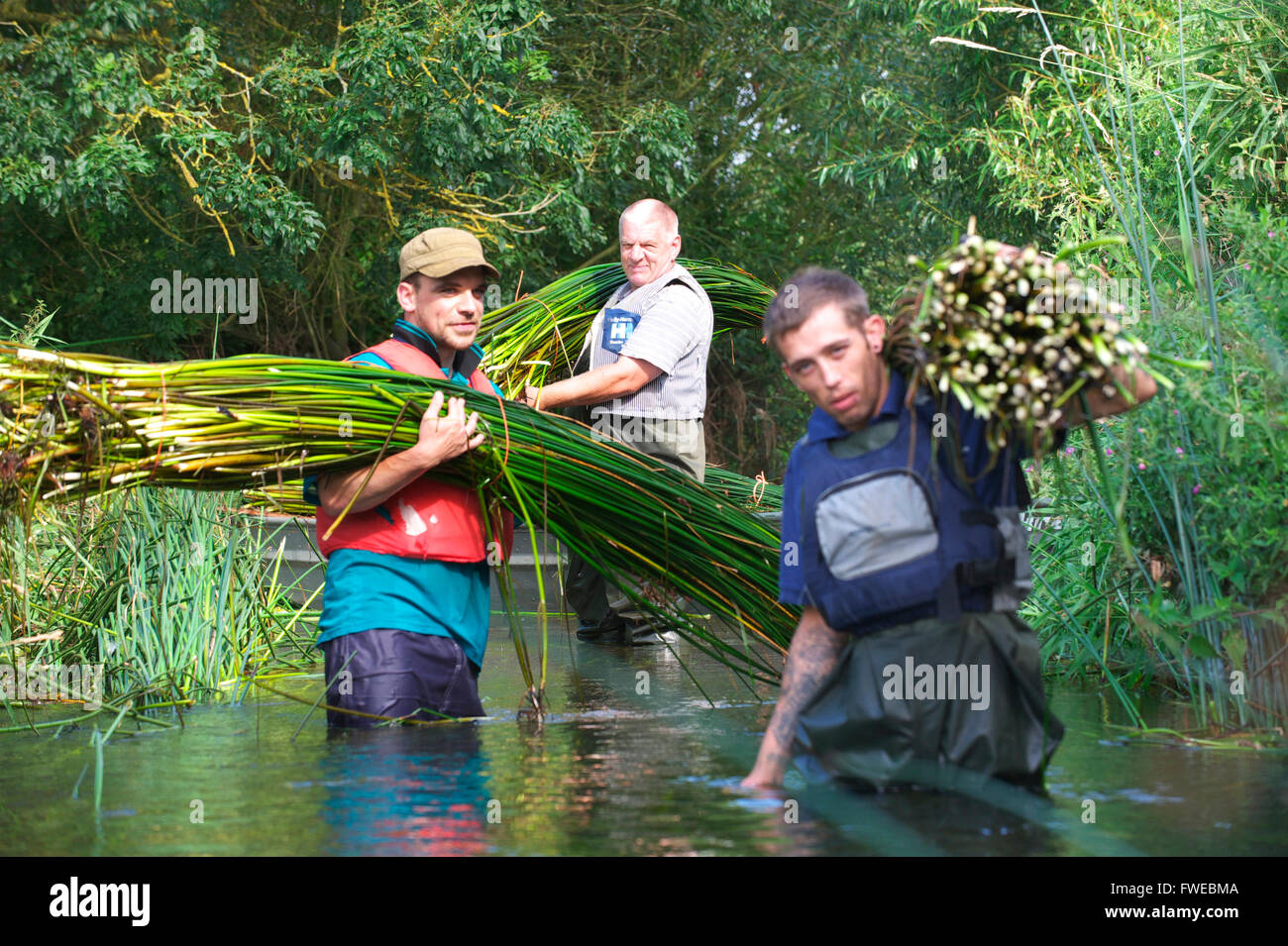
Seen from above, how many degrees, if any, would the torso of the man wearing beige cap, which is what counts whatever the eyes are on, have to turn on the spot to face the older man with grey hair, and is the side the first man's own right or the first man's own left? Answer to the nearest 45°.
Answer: approximately 90° to the first man's own left

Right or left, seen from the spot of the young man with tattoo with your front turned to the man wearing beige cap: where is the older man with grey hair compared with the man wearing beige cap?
right

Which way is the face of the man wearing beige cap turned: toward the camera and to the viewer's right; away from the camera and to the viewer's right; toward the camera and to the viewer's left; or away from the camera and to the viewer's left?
toward the camera and to the viewer's right

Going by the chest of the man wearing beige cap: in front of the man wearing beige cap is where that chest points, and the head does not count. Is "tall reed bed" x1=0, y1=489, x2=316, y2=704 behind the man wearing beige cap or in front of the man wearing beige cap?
behind

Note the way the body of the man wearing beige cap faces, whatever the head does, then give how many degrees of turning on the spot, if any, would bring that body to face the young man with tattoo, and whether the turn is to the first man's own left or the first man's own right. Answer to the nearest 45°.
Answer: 0° — they already face them

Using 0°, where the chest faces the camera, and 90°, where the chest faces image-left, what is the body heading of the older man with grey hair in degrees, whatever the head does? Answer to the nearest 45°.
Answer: approximately 45°

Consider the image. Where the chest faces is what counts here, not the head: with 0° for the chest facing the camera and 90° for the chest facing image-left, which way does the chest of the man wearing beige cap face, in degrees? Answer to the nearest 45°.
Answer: approximately 315°

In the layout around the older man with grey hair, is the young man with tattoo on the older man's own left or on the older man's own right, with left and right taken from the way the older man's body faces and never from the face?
on the older man's own left

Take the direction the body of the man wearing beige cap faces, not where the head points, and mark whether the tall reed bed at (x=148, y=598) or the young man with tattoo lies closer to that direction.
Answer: the young man with tattoo
